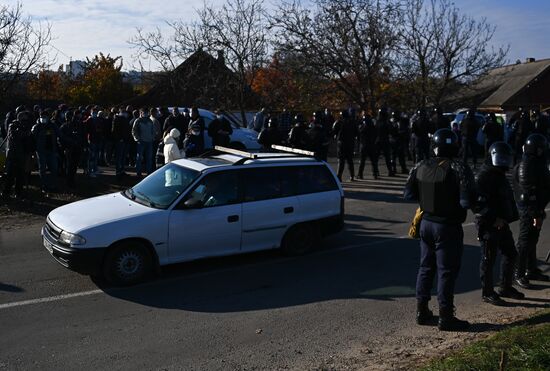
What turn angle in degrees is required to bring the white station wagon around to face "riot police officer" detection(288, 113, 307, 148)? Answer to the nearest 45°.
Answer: approximately 135° to its right

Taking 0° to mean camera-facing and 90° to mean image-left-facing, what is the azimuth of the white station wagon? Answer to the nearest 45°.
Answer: approximately 45°

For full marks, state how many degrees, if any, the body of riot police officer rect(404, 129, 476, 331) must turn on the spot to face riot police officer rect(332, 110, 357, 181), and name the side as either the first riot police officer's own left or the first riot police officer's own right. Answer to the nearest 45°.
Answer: approximately 45° to the first riot police officer's own left

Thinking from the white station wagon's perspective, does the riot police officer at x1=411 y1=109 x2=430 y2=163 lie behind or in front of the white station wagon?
behind

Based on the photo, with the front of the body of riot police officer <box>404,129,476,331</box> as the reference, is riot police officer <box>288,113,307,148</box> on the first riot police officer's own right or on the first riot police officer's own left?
on the first riot police officer's own left

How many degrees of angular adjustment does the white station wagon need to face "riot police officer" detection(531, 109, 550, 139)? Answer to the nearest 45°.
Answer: approximately 180°

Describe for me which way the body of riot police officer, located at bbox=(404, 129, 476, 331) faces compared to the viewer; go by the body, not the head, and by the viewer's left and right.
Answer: facing away from the viewer and to the right of the viewer

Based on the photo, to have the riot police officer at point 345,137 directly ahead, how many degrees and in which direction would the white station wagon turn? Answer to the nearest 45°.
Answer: approximately 180°

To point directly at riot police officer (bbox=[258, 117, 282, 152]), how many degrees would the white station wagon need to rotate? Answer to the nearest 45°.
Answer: approximately 135° to its right

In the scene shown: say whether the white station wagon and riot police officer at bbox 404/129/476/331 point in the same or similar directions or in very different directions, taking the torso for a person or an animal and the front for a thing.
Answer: very different directions
